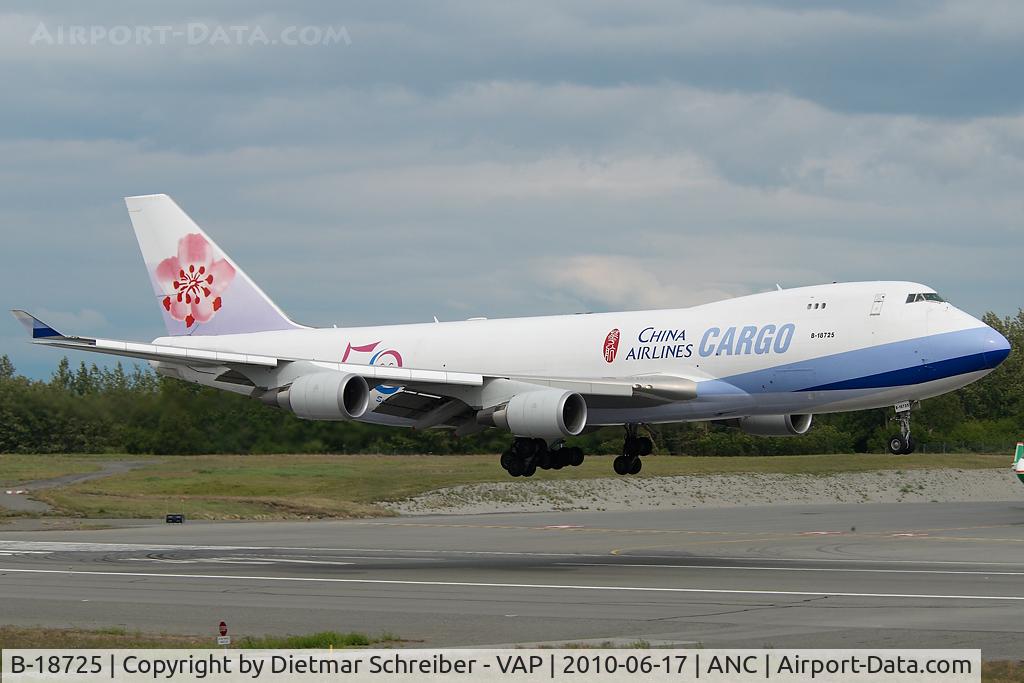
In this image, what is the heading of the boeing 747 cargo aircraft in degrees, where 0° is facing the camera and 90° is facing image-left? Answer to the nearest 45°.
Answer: approximately 315°
